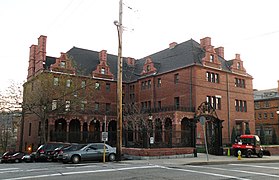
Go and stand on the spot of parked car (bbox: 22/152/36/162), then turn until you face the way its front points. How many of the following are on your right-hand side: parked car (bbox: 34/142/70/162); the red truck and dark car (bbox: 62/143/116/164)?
0

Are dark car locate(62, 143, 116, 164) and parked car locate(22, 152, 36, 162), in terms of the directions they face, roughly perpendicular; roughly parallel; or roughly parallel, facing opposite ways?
roughly parallel

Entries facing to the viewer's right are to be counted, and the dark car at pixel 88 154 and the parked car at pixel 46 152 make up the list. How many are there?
0

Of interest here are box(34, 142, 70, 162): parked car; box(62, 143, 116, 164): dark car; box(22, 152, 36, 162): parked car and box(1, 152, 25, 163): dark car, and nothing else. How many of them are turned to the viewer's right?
0

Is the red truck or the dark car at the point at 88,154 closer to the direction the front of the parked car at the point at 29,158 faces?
the dark car

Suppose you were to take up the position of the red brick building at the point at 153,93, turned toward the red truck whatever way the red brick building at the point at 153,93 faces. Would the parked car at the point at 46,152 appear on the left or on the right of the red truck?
right

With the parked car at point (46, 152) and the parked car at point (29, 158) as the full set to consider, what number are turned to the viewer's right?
0

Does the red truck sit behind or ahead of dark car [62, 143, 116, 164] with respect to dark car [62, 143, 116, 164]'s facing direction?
behind

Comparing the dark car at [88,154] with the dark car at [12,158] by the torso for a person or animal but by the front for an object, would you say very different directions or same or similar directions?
same or similar directions

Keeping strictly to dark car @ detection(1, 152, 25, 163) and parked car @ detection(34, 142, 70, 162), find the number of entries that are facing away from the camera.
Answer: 0
